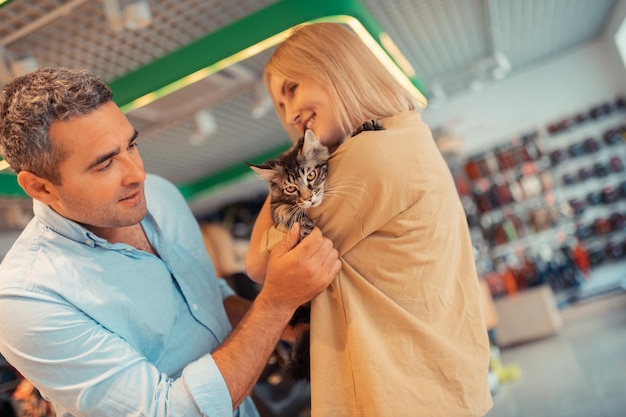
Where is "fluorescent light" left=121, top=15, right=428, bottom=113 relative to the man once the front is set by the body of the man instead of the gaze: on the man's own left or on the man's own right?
on the man's own left

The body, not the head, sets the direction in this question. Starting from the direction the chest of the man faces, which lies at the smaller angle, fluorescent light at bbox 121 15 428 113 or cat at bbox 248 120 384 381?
the cat

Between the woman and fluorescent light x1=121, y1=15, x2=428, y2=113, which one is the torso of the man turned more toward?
the woman

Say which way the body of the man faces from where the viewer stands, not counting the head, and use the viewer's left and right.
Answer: facing the viewer and to the right of the viewer

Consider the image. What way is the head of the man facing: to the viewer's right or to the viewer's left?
to the viewer's right

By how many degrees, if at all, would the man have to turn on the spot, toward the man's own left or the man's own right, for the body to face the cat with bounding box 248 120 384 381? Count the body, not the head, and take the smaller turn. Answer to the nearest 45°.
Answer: approximately 45° to the man's own left
